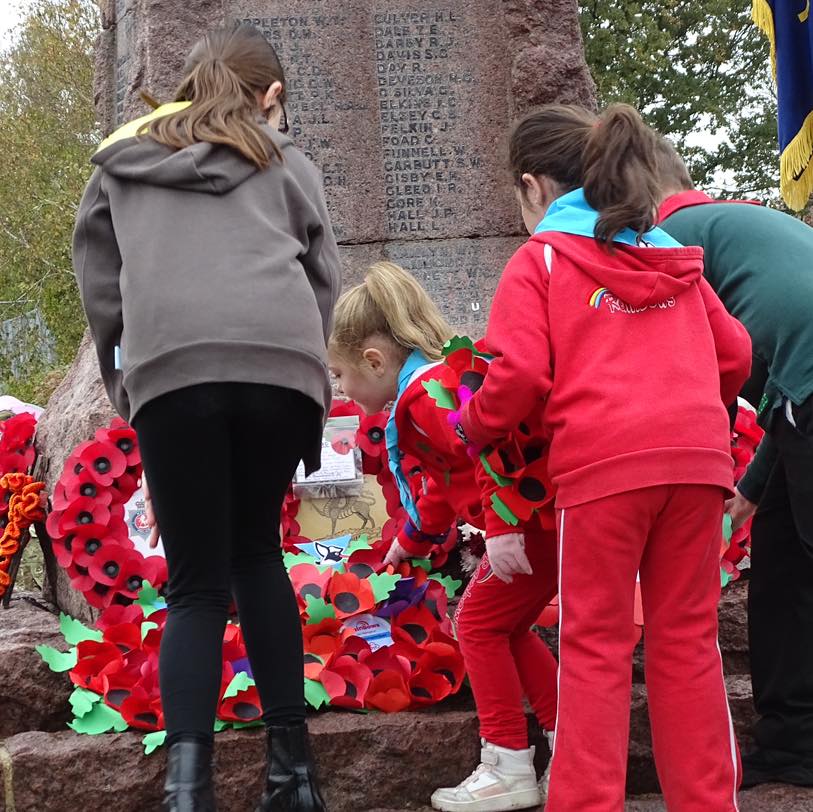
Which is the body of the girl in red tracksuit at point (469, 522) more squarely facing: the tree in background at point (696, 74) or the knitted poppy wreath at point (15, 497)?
the knitted poppy wreath

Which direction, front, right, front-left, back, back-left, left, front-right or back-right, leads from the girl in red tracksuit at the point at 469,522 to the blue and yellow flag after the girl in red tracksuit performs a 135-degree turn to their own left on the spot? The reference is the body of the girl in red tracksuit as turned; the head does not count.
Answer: left

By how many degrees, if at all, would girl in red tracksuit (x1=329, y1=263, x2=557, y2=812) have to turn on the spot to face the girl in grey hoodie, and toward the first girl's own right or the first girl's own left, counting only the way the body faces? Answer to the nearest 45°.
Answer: approximately 45° to the first girl's own left

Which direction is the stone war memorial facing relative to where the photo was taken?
toward the camera

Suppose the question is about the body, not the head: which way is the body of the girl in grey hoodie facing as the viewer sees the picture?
away from the camera

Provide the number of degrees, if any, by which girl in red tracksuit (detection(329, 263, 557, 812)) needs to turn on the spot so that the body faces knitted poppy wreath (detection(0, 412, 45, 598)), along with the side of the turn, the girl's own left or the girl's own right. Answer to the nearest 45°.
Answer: approximately 45° to the girl's own right

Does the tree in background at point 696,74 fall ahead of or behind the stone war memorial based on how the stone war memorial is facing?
behind

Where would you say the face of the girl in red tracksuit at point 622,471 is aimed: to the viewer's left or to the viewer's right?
to the viewer's left

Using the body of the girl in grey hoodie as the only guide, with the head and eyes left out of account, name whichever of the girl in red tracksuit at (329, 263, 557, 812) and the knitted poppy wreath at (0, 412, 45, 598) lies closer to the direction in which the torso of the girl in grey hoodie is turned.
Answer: the knitted poppy wreath

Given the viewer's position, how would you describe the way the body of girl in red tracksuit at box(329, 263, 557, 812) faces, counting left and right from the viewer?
facing to the left of the viewer

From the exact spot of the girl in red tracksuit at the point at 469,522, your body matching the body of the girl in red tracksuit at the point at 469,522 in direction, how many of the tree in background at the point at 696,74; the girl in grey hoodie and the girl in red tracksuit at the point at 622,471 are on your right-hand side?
1

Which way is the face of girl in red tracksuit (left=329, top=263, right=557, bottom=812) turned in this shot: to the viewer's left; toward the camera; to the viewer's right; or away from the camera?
to the viewer's left
